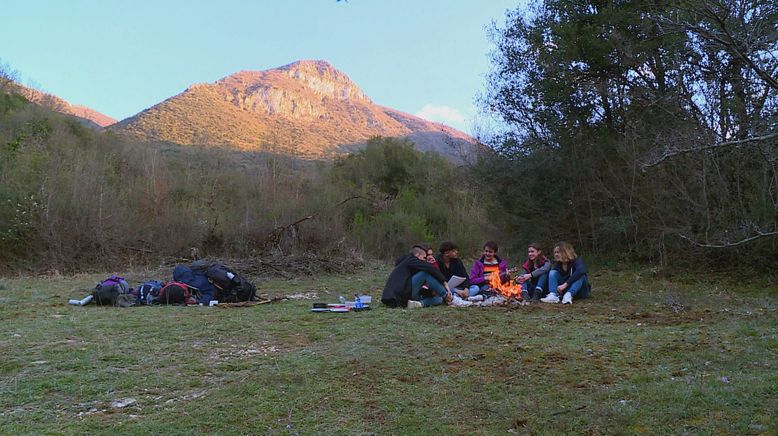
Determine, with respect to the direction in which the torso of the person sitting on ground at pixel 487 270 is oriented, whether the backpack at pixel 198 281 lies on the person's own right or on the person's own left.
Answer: on the person's own right

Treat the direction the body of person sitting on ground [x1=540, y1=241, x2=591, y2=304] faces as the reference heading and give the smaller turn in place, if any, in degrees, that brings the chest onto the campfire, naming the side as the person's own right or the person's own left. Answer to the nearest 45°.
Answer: approximately 45° to the person's own right

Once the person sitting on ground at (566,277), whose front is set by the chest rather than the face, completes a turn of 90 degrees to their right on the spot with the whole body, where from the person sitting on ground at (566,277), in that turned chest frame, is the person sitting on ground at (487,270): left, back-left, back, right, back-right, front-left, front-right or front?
front-left

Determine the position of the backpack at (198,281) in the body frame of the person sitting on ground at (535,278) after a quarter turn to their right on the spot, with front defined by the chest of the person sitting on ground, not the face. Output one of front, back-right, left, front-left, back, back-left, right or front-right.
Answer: front-left

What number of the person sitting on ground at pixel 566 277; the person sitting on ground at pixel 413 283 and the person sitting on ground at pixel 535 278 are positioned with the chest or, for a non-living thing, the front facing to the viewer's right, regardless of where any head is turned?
1

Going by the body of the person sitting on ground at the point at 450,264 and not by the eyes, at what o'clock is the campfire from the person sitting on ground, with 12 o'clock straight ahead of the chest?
The campfire is roughly at 11 o'clock from the person sitting on ground.

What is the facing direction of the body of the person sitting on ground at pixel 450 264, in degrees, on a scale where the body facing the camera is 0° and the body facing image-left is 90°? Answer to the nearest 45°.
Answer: approximately 315°

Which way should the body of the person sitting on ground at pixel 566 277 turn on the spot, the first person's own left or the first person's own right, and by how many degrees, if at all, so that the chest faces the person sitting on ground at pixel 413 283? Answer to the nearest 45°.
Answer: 0° — they already face them

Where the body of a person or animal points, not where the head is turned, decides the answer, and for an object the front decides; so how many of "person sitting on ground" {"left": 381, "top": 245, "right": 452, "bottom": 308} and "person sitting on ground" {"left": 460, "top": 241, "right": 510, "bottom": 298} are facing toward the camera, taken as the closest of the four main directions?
1

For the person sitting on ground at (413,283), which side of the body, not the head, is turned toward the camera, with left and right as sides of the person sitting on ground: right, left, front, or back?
right

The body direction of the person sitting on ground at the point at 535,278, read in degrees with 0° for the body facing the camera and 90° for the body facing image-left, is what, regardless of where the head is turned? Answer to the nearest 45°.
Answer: approximately 45°

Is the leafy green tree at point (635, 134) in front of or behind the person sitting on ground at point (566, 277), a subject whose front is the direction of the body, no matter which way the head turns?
behind

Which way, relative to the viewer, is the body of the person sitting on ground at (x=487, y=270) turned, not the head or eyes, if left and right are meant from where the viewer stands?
facing the viewer

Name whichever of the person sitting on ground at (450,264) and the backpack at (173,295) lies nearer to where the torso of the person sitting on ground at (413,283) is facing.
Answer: the person sitting on ground

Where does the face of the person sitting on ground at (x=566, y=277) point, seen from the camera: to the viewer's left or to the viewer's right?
to the viewer's left

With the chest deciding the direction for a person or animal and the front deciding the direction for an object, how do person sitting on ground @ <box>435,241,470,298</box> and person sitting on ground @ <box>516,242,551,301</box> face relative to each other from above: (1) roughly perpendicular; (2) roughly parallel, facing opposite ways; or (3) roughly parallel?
roughly perpendicular

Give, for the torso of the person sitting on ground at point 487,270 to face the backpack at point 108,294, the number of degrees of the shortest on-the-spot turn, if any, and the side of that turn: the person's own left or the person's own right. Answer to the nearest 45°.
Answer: approximately 90° to the person's own right

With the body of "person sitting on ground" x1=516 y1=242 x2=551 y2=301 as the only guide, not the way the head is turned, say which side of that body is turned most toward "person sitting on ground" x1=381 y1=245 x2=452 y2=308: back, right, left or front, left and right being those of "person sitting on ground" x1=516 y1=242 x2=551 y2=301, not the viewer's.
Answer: front

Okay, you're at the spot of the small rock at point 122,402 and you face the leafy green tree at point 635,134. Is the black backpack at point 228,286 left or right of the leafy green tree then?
left

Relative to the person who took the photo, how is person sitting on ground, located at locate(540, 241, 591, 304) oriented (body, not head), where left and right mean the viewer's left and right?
facing the viewer and to the left of the viewer

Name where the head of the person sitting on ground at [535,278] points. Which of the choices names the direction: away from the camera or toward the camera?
toward the camera

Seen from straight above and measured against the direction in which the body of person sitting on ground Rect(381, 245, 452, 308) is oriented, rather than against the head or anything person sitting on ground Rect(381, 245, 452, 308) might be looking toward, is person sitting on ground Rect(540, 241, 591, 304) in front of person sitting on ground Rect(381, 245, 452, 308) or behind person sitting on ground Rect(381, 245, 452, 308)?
in front

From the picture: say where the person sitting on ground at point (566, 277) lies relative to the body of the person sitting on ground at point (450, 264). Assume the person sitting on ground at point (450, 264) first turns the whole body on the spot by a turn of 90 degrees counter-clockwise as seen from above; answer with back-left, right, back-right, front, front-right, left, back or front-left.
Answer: front-right

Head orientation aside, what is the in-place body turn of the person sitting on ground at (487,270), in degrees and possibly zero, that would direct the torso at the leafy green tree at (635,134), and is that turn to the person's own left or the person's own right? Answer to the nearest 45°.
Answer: approximately 135° to the person's own left
